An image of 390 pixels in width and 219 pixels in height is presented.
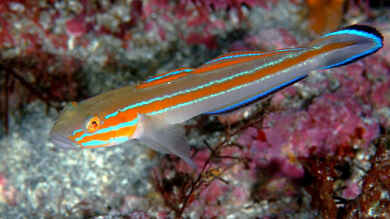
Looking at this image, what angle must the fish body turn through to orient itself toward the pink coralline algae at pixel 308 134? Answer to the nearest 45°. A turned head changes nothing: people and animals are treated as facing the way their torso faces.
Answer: approximately 135° to its right

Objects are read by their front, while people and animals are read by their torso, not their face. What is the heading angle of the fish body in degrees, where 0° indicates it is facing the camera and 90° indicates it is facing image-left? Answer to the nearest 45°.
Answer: approximately 90°
